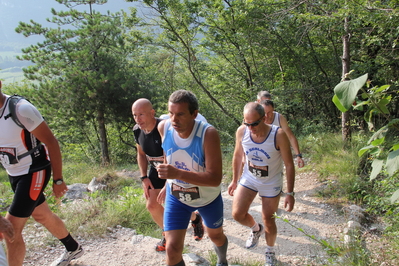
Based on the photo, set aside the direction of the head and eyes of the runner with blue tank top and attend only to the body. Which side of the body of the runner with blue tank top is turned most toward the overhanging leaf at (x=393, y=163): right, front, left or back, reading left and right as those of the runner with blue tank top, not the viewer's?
left

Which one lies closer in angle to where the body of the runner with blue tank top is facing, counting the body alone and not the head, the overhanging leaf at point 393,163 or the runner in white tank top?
the overhanging leaf

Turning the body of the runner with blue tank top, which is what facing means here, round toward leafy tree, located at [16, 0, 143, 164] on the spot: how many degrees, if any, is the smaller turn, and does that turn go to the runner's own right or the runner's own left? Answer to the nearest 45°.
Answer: approximately 135° to the runner's own right

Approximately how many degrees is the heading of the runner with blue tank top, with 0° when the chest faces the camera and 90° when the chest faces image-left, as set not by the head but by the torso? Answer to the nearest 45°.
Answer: approximately 45°

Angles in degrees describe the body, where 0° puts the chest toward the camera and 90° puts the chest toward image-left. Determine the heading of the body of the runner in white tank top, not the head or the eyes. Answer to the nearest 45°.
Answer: approximately 45°

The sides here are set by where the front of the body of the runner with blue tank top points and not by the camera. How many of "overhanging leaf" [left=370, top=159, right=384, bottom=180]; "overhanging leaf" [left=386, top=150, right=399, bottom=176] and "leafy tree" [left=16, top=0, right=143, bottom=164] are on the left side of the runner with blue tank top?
2
